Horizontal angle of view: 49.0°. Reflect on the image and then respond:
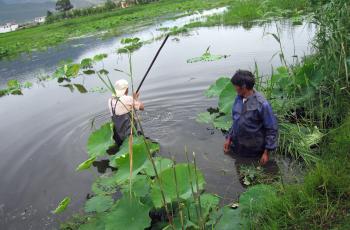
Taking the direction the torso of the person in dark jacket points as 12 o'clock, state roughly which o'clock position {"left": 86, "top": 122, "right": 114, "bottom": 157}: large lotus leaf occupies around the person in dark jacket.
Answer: The large lotus leaf is roughly at 1 o'clock from the person in dark jacket.

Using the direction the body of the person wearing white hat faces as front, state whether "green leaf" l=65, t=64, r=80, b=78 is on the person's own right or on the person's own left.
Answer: on the person's own left

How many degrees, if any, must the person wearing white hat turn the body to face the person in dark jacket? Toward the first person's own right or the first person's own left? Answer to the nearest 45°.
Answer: approximately 90° to the first person's own right

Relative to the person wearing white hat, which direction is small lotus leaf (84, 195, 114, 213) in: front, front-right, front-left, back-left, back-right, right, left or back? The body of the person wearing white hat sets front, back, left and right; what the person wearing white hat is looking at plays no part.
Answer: back-right

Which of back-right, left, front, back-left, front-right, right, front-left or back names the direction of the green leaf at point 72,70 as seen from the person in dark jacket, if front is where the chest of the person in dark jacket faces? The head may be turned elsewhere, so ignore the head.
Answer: right

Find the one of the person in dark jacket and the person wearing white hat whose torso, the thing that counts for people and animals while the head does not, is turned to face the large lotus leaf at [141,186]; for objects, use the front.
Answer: the person in dark jacket

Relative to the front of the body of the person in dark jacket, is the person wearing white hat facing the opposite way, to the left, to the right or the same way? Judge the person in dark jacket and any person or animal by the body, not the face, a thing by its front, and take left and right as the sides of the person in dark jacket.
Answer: the opposite way

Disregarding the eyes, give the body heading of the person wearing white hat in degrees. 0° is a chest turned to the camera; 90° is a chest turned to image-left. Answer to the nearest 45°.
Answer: approximately 225°

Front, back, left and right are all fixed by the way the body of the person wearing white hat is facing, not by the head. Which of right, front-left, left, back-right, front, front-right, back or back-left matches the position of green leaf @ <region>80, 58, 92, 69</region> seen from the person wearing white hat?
front-left

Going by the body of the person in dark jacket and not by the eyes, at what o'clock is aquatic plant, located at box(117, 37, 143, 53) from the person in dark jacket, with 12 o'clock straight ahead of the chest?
The aquatic plant is roughly at 4 o'clock from the person in dark jacket.

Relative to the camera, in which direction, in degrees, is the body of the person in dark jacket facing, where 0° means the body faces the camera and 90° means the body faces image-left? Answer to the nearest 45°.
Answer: approximately 45°
